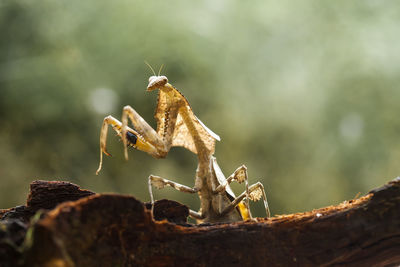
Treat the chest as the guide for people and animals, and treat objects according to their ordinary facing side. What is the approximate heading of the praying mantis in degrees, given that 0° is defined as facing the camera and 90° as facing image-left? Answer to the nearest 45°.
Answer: approximately 45°
